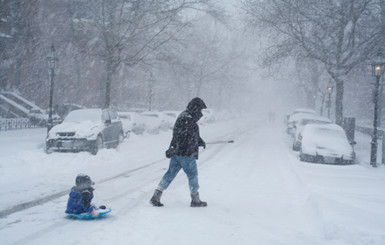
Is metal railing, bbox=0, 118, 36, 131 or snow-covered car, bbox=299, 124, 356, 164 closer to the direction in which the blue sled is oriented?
the snow-covered car

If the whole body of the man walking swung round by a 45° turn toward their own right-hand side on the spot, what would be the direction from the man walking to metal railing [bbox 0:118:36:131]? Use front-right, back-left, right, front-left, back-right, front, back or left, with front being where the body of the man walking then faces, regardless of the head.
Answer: back

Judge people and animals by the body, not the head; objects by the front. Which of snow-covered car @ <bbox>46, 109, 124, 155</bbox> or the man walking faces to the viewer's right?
the man walking

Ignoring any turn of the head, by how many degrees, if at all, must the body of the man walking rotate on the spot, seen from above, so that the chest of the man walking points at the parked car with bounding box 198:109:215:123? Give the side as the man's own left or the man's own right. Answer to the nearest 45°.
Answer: approximately 90° to the man's own left

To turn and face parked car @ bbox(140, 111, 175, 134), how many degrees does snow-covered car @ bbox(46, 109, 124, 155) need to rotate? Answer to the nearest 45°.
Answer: approximately 180°

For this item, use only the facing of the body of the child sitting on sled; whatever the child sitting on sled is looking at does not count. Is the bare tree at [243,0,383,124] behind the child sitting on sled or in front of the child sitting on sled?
in front

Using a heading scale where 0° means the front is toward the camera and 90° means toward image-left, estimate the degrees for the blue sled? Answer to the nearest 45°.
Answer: approximately 270°

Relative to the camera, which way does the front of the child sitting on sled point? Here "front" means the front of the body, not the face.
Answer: to the viewer's right

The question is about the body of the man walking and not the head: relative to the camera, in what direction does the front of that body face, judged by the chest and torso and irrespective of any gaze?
to the viewer's right

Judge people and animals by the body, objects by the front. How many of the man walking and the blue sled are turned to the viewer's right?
2

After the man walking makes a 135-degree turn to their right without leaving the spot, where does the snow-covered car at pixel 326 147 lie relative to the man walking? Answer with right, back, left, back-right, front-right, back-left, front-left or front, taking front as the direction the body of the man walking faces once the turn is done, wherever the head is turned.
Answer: back

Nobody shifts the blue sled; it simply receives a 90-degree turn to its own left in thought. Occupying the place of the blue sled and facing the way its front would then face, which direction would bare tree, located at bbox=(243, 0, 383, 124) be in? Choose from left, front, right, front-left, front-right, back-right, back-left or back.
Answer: front-right

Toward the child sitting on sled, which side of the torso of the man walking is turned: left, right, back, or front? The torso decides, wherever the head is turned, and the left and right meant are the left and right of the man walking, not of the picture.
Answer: back
